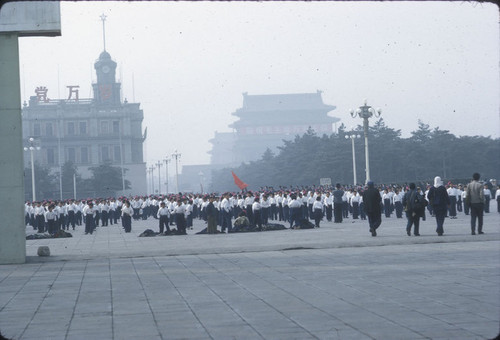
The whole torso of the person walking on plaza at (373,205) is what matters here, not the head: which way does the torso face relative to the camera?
away from the camera

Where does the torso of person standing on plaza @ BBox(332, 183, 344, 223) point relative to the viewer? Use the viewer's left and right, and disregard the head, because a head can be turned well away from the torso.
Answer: facing away from the viewer

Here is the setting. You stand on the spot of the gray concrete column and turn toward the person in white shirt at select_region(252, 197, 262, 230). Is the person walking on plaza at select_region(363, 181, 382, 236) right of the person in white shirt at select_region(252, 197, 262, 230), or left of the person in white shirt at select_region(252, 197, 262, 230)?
right

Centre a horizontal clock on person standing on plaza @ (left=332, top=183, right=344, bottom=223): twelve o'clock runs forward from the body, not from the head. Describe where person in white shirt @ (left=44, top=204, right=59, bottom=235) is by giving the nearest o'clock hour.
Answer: The person in white shirt is roughly at 9 o'clock from the person standing on plaza.

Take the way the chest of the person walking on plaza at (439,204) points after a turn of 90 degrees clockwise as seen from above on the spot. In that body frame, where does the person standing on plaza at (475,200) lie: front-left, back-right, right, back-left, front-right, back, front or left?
front-right

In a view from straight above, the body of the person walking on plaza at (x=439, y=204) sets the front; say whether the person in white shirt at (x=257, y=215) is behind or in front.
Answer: in front
